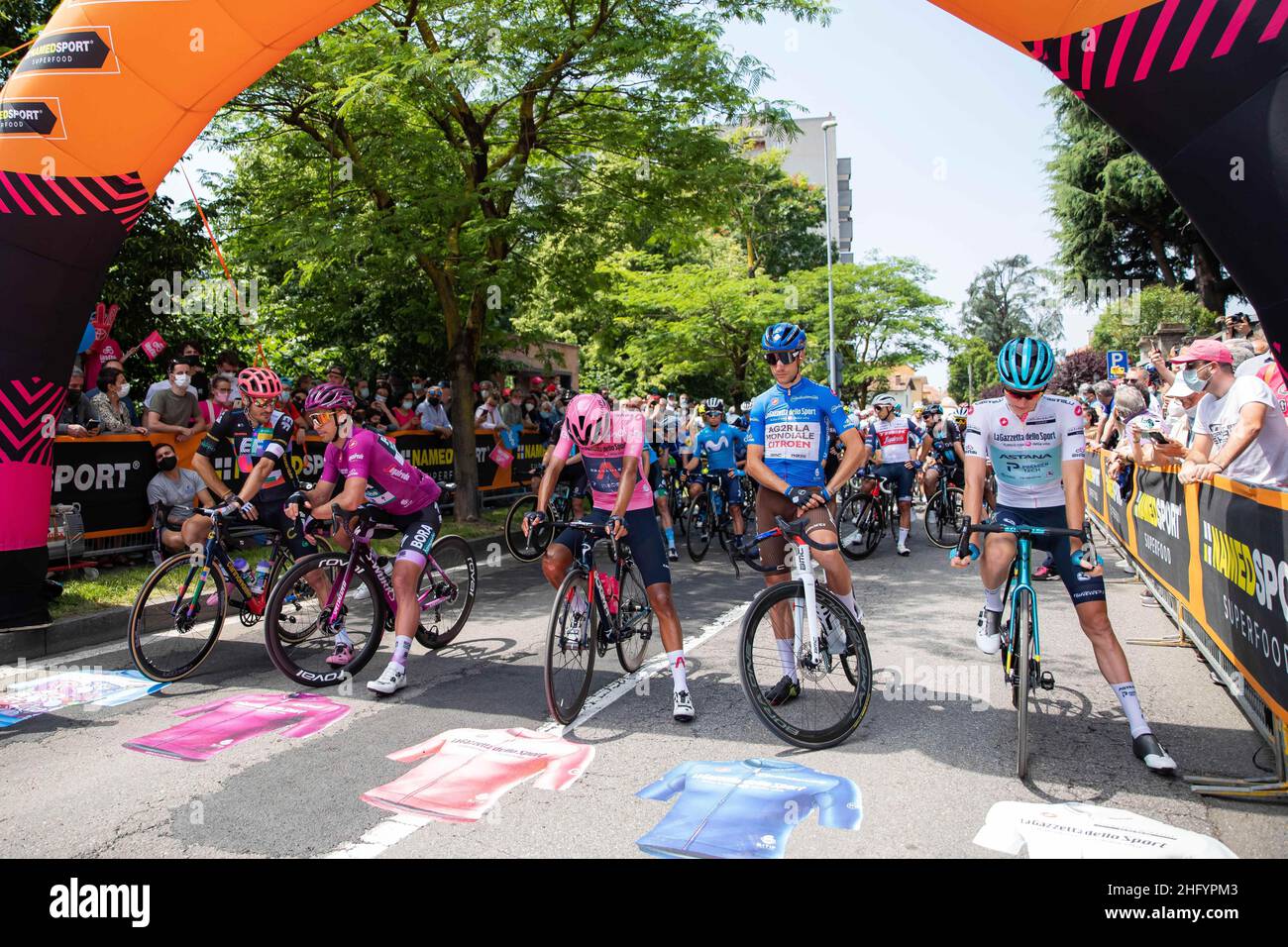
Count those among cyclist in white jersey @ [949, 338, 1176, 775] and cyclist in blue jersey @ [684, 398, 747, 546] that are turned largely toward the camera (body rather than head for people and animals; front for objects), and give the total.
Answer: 2

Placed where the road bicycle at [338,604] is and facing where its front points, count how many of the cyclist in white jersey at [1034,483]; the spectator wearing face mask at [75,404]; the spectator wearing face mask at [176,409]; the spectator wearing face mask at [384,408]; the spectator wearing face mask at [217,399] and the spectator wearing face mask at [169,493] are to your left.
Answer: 1

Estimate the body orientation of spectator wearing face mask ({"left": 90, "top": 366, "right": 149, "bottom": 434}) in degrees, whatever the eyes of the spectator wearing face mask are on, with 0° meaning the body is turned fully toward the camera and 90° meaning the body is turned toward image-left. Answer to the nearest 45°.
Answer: approximately 315°

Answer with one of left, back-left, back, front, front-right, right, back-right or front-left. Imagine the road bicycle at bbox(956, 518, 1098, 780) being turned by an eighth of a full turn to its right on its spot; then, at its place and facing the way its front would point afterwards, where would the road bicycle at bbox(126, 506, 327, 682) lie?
front-right

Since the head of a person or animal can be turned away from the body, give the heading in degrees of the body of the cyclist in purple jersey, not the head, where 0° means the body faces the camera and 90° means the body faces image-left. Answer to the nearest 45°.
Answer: approximately 45°

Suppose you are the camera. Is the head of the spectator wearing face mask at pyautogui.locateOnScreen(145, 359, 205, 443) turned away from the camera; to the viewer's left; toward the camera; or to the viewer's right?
toward the camera

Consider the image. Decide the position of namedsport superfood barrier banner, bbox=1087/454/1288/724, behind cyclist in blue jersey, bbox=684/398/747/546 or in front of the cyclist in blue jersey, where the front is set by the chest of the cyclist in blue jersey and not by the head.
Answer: in front

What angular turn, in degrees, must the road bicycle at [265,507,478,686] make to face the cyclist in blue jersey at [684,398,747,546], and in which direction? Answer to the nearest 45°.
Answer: approximately 180°

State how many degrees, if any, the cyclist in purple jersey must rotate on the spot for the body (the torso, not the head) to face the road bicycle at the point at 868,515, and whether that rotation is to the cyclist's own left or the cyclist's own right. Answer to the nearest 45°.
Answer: approximately 180°

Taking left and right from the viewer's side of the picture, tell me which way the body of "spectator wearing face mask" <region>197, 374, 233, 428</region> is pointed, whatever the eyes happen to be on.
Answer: facing the viewer and to the right of the viewer

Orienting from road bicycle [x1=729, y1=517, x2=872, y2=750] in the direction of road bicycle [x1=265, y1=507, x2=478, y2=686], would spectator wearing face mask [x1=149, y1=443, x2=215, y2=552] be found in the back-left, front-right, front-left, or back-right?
front-right

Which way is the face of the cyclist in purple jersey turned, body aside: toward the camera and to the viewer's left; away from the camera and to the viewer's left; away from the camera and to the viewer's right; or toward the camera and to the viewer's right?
toward the camera and to the viewer's left

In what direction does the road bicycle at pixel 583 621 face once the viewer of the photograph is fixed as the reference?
facing the viewer and to the left of the viewer

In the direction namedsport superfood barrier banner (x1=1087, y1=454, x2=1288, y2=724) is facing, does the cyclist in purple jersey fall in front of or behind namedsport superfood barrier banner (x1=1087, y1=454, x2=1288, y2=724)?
in front

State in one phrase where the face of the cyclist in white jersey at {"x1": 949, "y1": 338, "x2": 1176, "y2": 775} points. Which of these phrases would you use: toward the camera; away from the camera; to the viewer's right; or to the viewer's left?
toward the camera

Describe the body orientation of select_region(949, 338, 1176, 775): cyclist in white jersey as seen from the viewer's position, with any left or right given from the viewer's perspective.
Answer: facing the viewer
